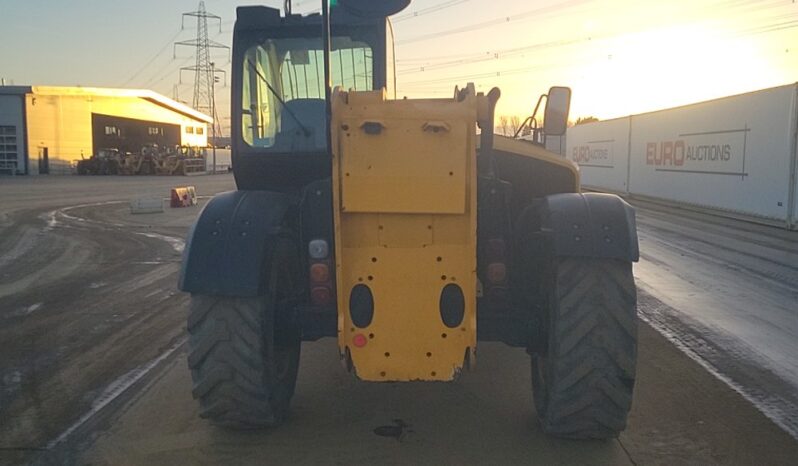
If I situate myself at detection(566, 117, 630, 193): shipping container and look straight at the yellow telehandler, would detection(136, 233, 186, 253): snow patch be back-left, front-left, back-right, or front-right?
front-right

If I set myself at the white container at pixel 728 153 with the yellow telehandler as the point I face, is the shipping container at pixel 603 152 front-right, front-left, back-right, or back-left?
back-right

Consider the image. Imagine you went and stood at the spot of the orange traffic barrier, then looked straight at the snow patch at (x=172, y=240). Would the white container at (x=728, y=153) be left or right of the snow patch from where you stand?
left

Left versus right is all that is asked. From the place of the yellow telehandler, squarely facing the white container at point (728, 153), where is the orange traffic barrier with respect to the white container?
left

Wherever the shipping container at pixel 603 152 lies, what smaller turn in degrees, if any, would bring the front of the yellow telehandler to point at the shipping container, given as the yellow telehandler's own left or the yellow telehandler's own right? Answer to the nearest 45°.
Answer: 0° — it already faces it

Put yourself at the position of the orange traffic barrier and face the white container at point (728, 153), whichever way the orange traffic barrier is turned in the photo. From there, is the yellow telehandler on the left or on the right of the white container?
right

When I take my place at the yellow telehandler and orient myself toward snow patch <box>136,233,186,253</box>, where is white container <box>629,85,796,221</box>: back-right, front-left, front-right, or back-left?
front-right

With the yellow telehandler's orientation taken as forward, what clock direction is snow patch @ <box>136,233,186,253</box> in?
The snow patch is roughly at 11 o'clock from the yellow telehandler.

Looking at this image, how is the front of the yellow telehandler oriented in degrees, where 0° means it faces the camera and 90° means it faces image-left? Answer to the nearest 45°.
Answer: approximately 180°

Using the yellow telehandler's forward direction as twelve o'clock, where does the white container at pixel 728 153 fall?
The white container is roughly at 1 o'clock from the yellow telehandler.

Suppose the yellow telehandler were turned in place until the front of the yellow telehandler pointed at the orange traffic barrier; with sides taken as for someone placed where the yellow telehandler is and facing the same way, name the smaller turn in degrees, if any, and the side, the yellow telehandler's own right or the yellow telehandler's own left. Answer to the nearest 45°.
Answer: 0° — it already faces it
